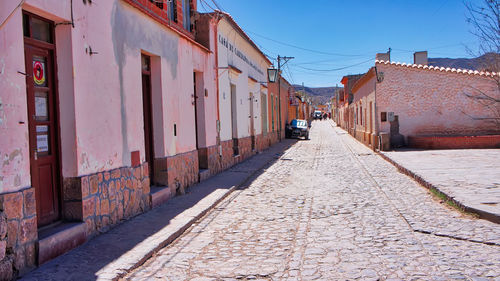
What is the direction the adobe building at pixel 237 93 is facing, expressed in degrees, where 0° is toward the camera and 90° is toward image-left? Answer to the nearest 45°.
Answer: approximately 270°

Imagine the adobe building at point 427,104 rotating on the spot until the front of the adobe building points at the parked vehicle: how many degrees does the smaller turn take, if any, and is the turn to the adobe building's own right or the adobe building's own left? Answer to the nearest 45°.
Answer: approximately 45° to the adobe building's own right

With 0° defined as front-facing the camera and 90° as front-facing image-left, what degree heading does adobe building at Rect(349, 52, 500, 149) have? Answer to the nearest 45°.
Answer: approximately 90°

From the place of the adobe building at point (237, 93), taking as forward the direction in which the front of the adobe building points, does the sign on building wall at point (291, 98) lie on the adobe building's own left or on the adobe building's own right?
on the adobe building's own left

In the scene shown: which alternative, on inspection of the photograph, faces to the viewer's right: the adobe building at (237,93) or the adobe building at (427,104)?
the adobe building at (237,93)

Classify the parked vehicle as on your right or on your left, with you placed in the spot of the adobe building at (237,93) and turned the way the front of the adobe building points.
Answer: on your left

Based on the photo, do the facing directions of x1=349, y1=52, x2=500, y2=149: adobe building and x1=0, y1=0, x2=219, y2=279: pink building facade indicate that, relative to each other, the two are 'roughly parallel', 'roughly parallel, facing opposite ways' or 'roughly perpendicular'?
roughly parallel, facing opposite ways

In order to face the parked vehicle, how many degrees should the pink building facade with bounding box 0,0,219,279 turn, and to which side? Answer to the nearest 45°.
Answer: approximately 90° to its left

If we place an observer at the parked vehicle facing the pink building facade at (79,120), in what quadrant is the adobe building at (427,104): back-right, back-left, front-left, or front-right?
front-left

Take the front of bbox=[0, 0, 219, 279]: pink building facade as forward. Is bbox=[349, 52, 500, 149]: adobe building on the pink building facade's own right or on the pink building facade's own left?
on the pink building facade's own left

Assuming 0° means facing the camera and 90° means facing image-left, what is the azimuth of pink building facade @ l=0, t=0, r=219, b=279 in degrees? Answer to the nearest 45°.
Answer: approximately 315°

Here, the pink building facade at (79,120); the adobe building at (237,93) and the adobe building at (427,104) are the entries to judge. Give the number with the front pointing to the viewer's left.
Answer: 1

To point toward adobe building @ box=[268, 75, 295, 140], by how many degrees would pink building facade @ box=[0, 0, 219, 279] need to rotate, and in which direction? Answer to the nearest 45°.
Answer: approximately 90° to its left

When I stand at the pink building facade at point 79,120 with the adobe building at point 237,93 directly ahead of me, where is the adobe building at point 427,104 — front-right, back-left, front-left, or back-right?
front-right
